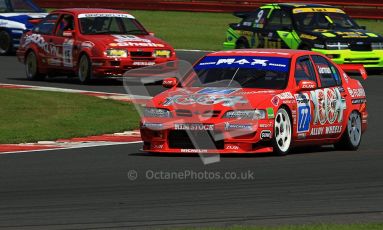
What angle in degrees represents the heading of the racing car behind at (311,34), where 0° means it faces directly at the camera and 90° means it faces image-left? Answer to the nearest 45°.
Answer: approximately 315°

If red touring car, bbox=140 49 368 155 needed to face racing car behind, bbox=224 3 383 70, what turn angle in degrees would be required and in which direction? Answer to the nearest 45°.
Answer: approximately 135° to its right

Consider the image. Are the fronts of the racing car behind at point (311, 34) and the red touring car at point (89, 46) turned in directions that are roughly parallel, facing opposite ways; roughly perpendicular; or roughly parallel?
roughly parallel

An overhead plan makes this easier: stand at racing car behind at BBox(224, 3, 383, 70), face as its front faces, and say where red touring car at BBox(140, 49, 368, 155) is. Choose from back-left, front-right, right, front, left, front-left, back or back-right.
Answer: front-right

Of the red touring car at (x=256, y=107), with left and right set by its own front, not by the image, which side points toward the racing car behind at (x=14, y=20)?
right

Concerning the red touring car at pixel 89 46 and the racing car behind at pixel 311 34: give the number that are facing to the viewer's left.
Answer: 0

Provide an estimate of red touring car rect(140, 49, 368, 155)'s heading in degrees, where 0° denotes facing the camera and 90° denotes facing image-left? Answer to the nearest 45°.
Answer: approximately 45°

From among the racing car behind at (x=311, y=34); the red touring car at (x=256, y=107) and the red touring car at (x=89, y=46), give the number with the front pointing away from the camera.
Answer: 0

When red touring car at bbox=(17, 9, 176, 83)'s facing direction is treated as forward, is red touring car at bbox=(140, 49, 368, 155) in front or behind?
in front

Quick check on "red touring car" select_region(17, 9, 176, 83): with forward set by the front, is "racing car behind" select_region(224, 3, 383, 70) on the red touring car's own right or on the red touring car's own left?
on the red touring car's own left

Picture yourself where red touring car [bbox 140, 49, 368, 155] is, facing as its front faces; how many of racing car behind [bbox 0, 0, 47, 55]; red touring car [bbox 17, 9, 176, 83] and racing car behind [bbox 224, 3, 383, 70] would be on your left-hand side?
0

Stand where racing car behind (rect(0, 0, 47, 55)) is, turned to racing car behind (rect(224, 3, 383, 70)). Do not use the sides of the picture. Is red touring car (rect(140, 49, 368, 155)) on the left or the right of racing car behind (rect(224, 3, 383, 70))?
right

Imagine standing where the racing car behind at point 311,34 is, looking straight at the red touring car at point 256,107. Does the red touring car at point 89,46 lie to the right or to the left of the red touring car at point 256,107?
right

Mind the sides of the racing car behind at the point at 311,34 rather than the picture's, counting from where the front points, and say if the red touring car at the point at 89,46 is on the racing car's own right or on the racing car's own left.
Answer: on the racing car's own right

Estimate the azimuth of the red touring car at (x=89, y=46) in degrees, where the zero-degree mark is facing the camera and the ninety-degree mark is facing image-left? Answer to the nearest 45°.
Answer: approximately 315°
